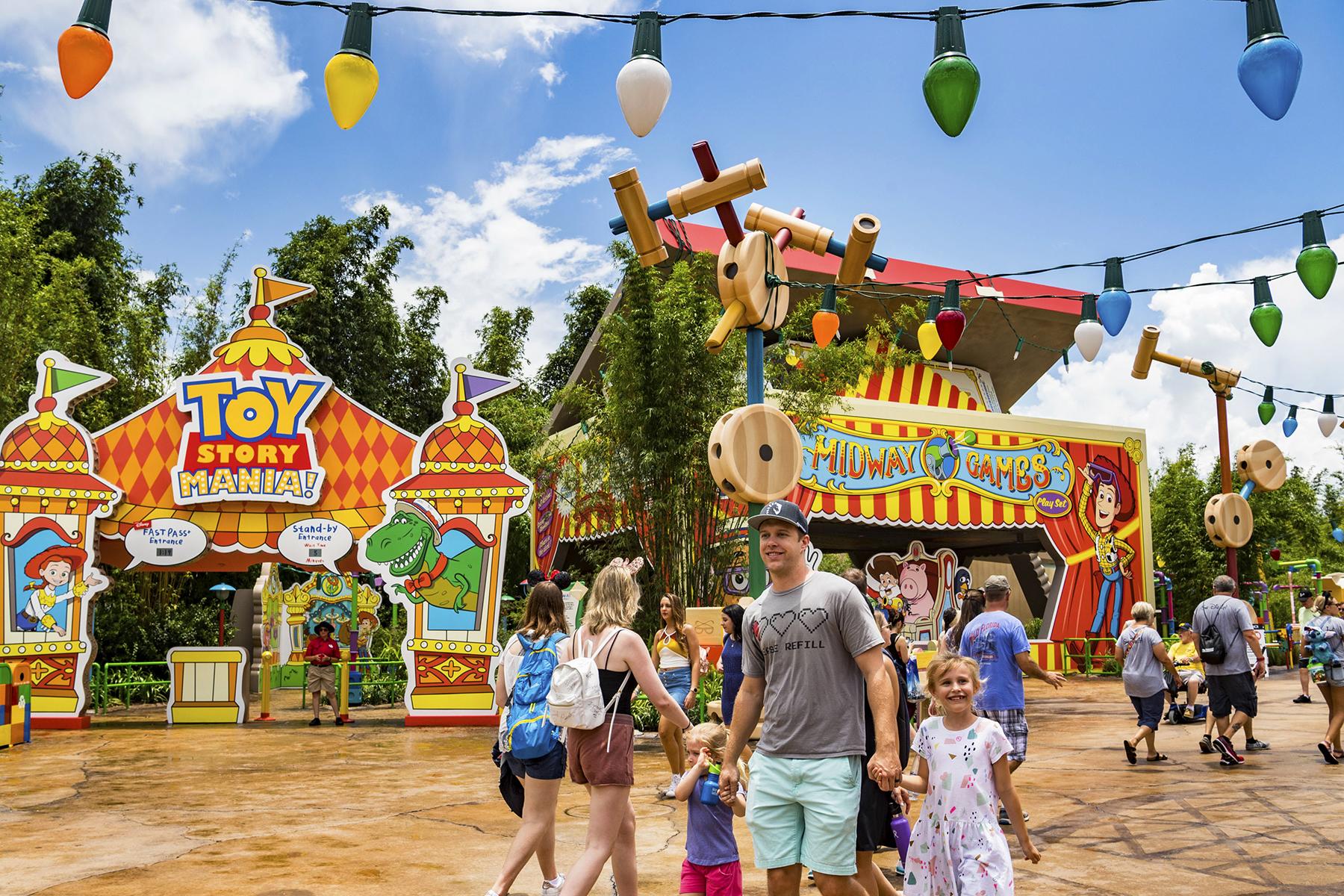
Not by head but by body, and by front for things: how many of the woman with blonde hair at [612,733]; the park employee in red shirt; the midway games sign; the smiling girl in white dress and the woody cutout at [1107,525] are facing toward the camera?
4

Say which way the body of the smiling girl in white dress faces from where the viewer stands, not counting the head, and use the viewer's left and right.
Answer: facing the viewer

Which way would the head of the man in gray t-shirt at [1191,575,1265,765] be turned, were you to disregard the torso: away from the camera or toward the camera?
away from the camera

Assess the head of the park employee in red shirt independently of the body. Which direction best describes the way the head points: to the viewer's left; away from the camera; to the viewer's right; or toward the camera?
toward the camera

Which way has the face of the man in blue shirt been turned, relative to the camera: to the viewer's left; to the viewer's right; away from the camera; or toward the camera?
away from the camera

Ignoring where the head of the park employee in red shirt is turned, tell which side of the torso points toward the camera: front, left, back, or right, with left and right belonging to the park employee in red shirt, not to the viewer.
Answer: front

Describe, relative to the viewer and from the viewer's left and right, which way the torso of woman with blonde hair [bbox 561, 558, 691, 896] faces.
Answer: facing away from the viewer and to the right of the viewer

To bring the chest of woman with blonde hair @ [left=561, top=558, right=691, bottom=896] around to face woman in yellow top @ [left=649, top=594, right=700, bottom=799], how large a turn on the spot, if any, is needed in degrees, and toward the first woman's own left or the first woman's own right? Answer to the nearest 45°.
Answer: approximately 45° to the first woman's own left

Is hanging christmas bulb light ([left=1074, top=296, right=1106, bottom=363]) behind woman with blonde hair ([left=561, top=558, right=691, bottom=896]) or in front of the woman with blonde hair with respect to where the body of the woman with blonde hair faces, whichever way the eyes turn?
in front

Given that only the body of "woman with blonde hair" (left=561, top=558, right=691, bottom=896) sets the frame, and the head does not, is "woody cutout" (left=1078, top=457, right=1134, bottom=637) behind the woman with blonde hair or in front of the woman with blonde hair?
in front

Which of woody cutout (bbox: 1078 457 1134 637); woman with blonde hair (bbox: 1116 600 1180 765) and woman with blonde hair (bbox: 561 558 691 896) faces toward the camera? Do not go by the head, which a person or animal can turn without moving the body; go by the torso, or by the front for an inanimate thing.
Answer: the woody cutout
